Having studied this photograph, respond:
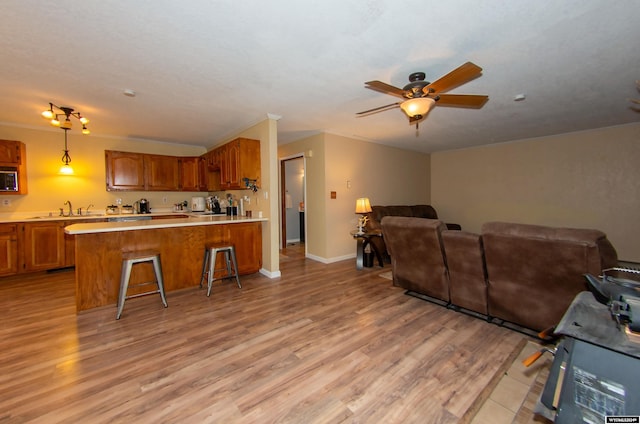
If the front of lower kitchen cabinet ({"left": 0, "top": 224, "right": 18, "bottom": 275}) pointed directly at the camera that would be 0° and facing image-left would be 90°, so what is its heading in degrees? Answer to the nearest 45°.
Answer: approximately 0°

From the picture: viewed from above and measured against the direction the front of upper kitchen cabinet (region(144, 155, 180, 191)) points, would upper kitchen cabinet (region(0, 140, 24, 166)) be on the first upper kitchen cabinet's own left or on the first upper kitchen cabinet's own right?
on the first upper kitchen cabinet's own right

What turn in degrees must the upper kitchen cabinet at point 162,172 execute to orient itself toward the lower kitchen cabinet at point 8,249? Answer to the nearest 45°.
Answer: approximately 90° to its right

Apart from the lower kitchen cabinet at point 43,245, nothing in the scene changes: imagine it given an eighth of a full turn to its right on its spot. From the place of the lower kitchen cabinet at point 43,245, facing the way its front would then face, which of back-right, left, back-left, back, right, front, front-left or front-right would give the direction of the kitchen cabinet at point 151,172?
back-left

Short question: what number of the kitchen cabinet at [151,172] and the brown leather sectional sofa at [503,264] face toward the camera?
1

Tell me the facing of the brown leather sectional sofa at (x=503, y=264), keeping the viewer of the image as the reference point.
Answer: facing away from the viewer and to the right of the viewer

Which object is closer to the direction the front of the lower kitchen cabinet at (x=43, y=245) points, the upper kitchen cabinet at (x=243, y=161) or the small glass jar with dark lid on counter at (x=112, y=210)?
the upper kitchen cabinet

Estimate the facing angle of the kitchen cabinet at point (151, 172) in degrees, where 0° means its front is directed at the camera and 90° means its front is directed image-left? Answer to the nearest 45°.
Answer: approximately 0°
